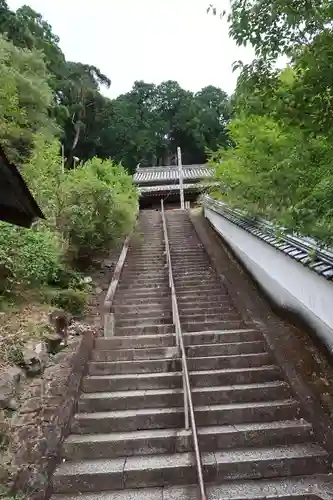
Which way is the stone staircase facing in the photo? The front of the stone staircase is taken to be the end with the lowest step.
toward the camera

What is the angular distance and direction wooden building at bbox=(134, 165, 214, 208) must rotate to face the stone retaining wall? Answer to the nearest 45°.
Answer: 0° — it already faces it

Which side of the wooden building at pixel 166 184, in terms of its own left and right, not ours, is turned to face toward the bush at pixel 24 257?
front

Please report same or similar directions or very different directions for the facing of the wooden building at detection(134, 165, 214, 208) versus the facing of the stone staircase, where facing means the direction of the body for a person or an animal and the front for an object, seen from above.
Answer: same or similar directions

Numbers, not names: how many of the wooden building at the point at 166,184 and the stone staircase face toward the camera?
2

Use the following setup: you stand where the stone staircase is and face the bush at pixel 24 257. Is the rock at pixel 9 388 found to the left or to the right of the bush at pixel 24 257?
left

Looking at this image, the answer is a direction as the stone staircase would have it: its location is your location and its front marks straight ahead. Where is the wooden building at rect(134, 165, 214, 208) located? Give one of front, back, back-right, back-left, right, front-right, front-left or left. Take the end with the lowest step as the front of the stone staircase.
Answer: back

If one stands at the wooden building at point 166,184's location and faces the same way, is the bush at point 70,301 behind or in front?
in front

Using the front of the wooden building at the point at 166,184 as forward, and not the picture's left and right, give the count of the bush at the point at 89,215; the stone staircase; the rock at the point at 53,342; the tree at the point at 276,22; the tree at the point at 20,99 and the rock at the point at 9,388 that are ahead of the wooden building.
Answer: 6

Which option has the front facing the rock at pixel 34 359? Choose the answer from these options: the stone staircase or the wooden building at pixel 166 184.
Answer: the wooden building

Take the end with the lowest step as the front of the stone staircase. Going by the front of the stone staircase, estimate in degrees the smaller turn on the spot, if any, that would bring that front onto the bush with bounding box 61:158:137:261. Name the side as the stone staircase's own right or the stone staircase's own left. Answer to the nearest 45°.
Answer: approximately 135° to the stone staircase's own right

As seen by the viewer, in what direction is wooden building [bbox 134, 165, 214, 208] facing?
toward the camera
